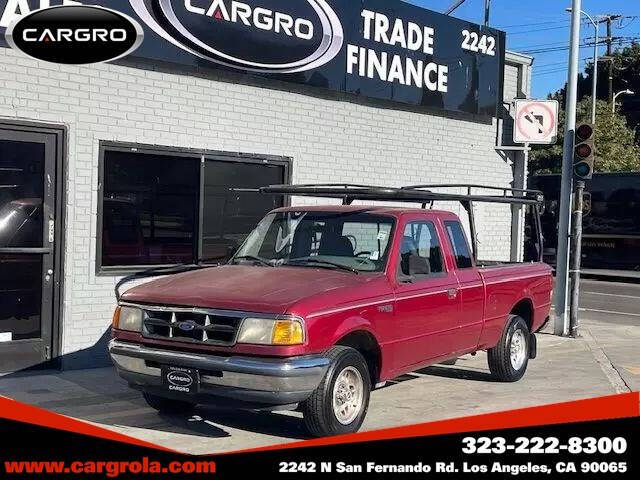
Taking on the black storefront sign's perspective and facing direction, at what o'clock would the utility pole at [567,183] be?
The utility pole is roughly at 10 o'clock from the black storefront sign.

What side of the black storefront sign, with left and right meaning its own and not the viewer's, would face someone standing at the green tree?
left

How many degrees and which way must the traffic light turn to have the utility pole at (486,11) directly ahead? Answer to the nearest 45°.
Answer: approximately 135° to its right

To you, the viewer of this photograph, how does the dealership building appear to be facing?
facing the viewer and to the right of the viewer

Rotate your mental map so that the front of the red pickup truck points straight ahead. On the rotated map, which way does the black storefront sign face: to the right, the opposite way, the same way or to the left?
to the left

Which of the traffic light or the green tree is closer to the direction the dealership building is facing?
the traffic light

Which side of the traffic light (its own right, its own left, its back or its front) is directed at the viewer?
front

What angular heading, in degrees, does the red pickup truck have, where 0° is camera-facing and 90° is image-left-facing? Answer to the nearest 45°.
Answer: approximately 45°

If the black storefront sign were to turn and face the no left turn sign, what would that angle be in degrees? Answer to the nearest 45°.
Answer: approximately 90° to its left

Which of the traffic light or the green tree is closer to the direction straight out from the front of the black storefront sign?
the traffic light

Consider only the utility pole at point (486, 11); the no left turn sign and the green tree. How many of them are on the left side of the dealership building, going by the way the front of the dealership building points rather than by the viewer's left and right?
3

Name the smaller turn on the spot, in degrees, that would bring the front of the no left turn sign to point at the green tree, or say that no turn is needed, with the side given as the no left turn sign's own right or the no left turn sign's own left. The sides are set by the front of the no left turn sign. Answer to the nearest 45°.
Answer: approximately 180°

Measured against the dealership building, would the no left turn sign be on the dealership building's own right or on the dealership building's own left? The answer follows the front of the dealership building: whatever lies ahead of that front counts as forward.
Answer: on the dealership building's own left

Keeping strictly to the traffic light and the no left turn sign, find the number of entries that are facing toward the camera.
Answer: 2

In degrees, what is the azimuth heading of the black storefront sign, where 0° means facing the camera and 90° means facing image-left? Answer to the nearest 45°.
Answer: approximately 315°

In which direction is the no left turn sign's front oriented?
toward the camera

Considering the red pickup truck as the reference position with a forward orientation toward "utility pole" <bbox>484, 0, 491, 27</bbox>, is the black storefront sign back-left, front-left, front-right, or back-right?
front-left

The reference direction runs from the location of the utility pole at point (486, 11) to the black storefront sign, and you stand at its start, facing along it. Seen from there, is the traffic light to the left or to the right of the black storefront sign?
left
